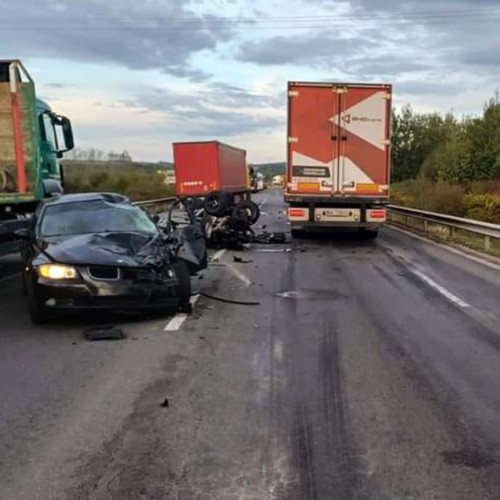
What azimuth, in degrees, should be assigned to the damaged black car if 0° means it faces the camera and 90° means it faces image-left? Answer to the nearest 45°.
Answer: approximately 0°

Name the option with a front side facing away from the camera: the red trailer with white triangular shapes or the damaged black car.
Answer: the red trailer with white triangular shapes

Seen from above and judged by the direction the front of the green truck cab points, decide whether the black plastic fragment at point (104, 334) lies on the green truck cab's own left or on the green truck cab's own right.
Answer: on the green truck cab's own right

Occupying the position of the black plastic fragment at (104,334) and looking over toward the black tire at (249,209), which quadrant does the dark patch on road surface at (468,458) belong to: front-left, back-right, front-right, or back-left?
back-right

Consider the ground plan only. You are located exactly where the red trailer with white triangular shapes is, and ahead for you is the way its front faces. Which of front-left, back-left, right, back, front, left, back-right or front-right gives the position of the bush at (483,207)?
front-right

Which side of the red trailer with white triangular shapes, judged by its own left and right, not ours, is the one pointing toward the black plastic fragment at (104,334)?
back

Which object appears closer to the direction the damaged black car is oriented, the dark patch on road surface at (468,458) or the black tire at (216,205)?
the dark patch on road surface

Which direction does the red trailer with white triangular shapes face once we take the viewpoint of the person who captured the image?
facing away from the viewer

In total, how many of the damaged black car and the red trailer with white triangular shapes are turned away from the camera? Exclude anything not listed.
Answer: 1

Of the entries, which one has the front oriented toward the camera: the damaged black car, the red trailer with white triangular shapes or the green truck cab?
the damaged black car
